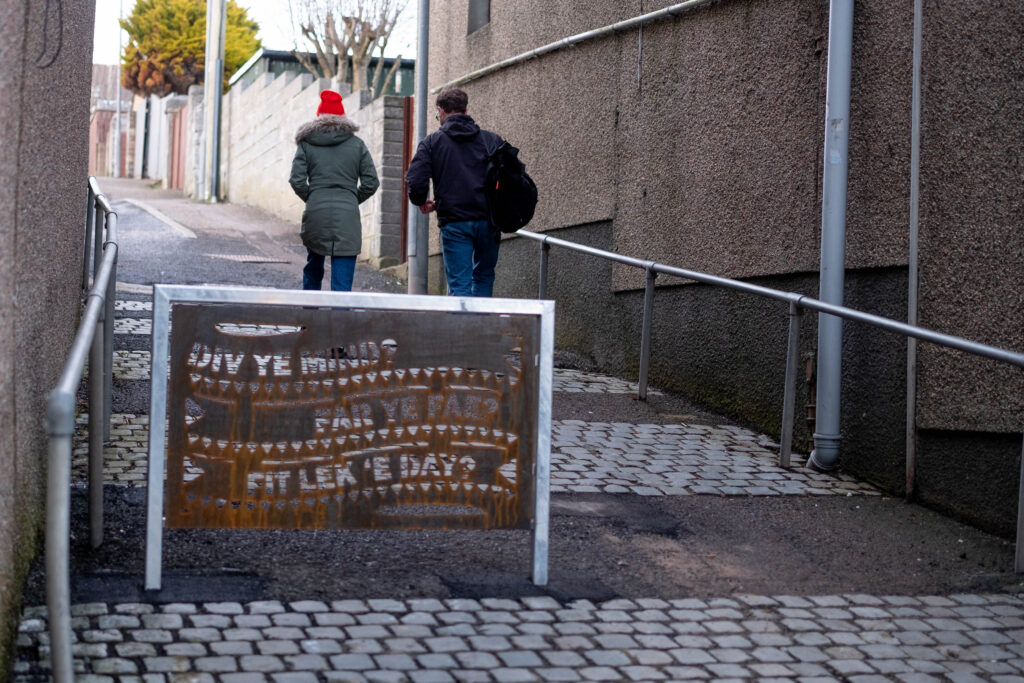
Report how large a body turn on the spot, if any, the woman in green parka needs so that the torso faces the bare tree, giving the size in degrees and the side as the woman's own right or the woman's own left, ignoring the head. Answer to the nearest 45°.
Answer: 0° — they already face it

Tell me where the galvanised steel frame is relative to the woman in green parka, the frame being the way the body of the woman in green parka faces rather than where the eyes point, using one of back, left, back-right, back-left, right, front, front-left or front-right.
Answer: back

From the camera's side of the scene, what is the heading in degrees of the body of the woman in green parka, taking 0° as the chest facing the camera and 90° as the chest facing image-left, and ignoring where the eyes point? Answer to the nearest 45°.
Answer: approximately 180°

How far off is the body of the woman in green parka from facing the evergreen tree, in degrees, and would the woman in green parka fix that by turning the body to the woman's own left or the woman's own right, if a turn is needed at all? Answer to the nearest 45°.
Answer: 0° — they already face it

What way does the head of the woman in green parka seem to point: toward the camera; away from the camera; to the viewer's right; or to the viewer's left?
away from the camera

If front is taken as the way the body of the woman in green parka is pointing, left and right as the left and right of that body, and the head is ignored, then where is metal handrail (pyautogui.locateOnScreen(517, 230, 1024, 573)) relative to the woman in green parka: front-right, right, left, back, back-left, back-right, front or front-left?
back-right

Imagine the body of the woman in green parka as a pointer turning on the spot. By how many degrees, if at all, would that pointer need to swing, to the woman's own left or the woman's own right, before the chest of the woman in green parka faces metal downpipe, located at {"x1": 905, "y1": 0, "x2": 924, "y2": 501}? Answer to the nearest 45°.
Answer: approximately 135° to the woman's own right
